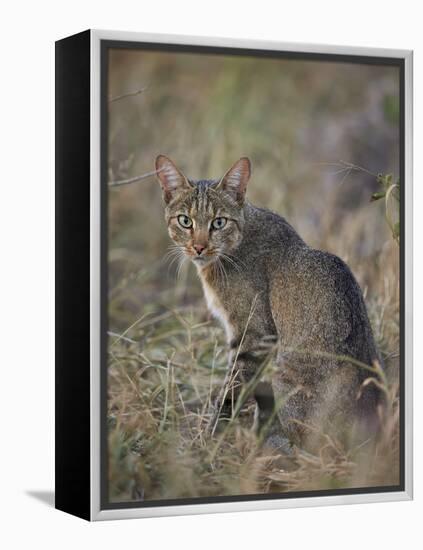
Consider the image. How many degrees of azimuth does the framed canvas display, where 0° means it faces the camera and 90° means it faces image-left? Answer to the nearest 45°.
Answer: approximately 315°
